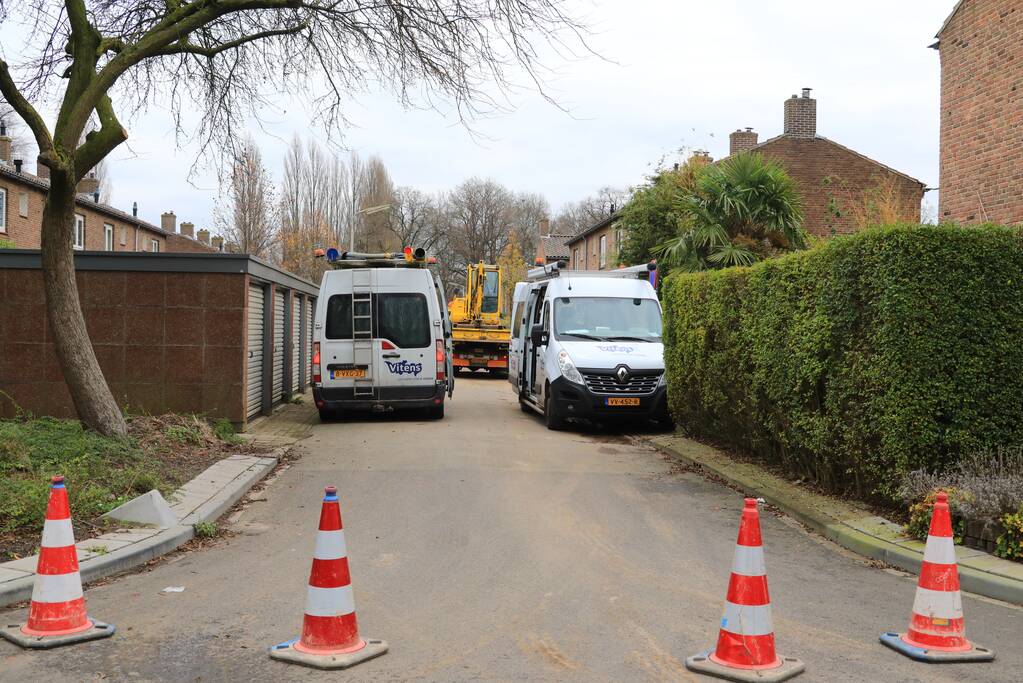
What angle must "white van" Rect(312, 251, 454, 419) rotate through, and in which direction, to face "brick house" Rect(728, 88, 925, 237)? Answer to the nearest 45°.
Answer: approximately 45° to its right

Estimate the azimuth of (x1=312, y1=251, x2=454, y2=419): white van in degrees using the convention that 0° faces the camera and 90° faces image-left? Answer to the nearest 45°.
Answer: approximately 180°

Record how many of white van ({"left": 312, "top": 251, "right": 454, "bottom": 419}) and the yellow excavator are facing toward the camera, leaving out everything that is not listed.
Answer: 1

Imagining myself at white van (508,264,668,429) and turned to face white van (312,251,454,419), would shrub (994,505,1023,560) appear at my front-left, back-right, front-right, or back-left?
back-left

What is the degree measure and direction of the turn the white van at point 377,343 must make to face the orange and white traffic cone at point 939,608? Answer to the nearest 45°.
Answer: approximately 180°

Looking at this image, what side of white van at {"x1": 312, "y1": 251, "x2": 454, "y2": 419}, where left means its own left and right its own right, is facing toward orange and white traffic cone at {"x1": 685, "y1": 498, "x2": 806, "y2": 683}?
back

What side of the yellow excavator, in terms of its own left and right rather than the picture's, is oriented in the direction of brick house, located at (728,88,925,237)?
left

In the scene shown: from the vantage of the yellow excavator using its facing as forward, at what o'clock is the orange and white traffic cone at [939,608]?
The orange and white traffic cone is roughly at 12 o'clock from the yellow excavator.

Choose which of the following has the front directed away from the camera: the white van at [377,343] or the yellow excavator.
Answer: the white van

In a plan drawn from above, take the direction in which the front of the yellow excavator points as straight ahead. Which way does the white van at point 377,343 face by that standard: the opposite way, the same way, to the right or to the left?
the opposite way

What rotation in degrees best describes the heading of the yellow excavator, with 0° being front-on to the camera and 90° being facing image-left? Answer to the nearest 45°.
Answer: approximately 0°
